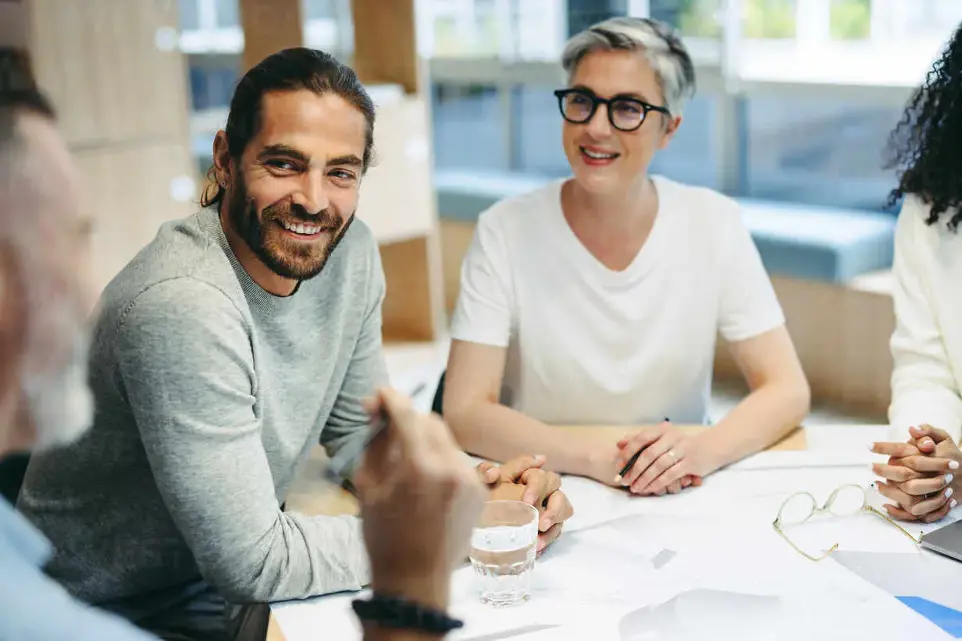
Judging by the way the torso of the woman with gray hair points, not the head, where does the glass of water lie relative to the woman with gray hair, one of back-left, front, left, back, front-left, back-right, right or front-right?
front

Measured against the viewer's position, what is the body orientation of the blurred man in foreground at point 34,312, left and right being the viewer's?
facing away from the viewer and to the right of the viewer

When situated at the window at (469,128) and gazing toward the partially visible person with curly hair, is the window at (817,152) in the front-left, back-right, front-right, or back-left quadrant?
front-left

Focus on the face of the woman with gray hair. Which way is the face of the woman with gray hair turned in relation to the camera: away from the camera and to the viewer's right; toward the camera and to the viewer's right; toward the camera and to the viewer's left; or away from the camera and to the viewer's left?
toward the camera and to the viewer's left

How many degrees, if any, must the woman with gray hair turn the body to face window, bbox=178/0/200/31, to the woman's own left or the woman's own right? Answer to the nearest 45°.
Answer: approximately 135° to the woman's own right

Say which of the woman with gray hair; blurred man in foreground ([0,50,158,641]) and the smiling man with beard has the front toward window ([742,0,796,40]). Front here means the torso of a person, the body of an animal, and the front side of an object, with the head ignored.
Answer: the blurred man in foreground

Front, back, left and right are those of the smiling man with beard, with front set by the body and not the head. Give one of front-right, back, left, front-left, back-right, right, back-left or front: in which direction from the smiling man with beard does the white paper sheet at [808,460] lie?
front-left

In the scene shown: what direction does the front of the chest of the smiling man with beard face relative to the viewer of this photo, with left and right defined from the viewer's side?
facing the viewer and to the right of the viewer

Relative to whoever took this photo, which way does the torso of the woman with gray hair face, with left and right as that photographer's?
facing the viewer

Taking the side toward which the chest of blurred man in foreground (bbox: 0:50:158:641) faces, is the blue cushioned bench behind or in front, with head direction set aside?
in front

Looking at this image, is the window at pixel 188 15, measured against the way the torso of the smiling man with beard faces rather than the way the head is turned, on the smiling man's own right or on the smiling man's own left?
on the smiling man's own left

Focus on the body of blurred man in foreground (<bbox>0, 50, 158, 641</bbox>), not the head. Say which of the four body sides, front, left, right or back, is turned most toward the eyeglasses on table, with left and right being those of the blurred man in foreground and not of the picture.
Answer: front

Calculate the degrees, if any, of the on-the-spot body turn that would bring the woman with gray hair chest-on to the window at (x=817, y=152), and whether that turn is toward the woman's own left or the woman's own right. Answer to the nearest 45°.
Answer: approximately 180°

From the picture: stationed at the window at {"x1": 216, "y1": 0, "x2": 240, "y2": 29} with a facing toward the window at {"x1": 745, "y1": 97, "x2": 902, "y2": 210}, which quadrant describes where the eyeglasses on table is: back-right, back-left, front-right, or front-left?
front-right

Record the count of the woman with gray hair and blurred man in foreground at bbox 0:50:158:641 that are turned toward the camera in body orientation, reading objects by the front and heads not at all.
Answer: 1
